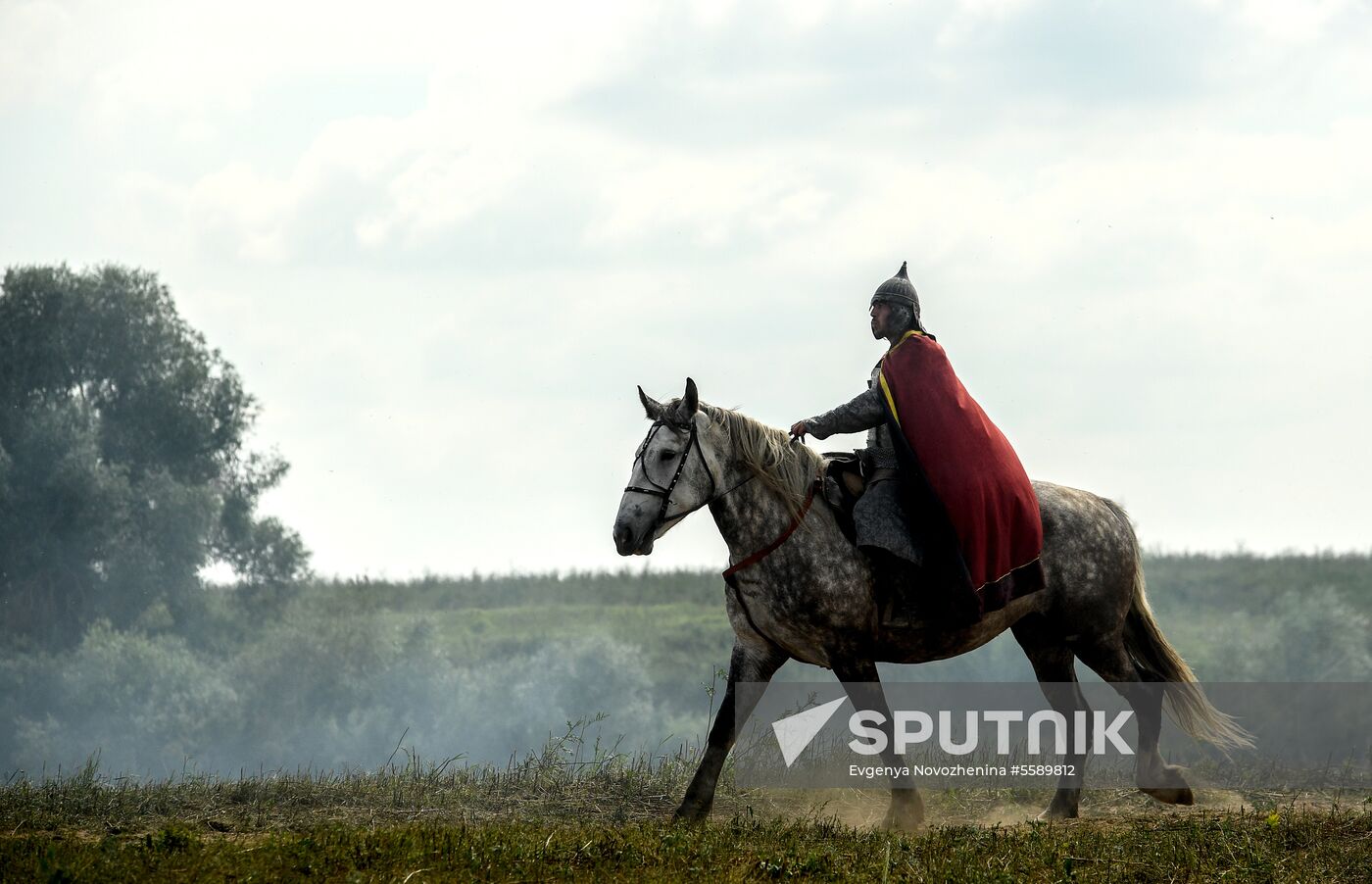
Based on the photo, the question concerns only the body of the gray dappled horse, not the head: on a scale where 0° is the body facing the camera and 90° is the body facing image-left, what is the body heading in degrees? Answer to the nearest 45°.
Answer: approximately 90°

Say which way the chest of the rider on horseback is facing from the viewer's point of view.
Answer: to the viewer's left

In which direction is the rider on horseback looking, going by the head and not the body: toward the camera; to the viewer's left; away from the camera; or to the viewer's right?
to the viewer's left
